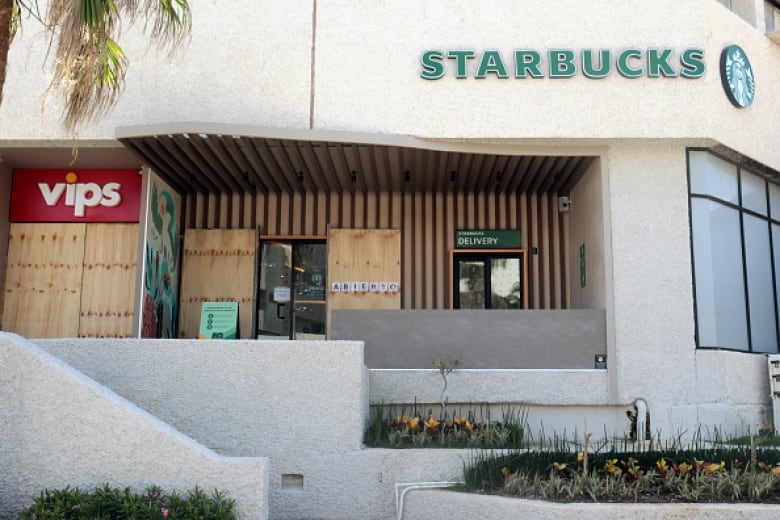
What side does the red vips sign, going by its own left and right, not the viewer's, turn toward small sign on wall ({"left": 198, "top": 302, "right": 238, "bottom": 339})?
left

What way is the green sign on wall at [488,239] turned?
toward the camera

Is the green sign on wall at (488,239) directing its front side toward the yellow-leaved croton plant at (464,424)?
yes

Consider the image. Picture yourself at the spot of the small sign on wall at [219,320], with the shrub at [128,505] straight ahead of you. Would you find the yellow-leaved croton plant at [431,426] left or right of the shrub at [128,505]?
left

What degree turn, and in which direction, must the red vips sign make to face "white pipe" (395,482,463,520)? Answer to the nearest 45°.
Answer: approximately 45° to its left

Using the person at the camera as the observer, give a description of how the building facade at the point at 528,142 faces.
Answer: facing the viewer

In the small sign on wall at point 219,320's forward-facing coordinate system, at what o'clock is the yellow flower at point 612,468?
The yellow flower is roughly at 11 o'clock from the small sign on wall.

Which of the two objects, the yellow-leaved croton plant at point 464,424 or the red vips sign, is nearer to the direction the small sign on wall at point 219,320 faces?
the yellow-leaved croton plant
